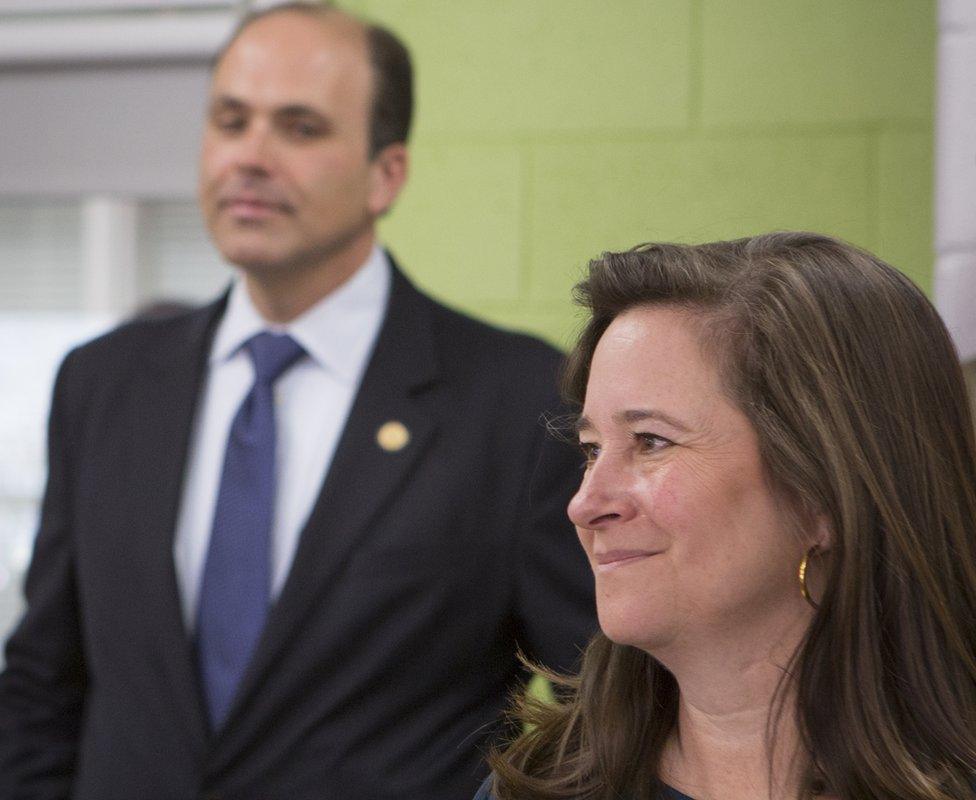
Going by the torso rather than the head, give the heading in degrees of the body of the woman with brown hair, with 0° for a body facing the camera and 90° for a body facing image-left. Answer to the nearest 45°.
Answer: approximately 45°

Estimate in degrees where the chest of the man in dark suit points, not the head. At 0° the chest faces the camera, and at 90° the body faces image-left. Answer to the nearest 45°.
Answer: approximately 45°

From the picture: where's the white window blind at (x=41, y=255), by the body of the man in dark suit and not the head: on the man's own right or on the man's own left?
on the man's own right

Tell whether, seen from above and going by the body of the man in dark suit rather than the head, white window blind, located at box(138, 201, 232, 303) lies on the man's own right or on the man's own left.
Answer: on the man's own right

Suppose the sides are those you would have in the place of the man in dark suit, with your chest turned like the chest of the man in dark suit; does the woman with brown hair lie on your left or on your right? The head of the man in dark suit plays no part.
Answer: on your left

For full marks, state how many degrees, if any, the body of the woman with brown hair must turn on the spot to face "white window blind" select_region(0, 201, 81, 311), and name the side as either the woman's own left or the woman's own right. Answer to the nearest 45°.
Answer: approximately 90° to the woman's own right

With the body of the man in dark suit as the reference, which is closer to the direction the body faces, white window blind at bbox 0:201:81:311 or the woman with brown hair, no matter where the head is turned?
the woman with brown hair

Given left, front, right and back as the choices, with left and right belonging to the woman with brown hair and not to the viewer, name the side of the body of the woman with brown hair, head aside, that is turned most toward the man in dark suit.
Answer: right
